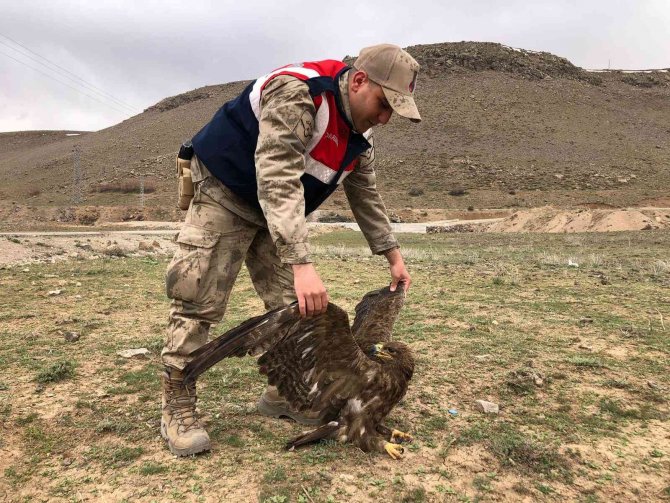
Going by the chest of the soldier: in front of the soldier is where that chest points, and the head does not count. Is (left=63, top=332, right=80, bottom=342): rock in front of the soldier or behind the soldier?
behind

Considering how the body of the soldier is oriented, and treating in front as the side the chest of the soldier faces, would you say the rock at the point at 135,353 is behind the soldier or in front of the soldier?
behind

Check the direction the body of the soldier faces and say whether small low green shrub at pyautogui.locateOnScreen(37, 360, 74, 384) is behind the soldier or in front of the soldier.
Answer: behind

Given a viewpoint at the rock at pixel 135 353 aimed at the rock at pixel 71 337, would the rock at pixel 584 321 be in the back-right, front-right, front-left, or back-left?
back-right

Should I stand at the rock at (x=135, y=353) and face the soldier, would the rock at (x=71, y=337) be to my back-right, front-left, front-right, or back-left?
back-right

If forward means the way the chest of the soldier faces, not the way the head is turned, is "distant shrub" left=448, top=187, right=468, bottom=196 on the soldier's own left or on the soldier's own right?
on the soldier's own left

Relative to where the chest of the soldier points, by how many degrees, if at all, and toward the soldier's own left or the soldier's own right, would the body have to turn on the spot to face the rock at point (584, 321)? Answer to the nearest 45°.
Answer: approximately 90° to the soldier's own left

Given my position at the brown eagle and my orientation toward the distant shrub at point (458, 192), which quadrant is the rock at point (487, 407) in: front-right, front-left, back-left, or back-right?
front-right

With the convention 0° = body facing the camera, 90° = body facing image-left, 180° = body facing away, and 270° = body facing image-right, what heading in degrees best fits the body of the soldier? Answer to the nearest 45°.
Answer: approximately 315°

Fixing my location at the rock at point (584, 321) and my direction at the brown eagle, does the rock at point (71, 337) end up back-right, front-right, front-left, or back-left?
front-right

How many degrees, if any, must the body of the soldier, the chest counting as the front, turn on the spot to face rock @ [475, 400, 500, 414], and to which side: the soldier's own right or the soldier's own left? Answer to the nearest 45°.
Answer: approximately 45° to the soldier's own left

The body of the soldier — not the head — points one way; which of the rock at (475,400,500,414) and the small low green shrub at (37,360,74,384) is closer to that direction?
the rock
